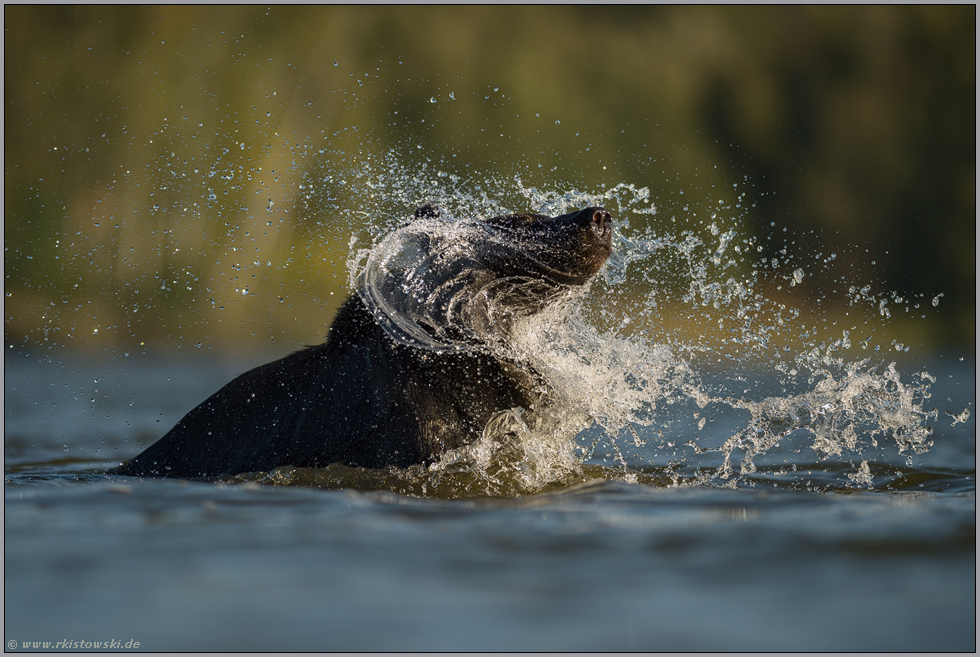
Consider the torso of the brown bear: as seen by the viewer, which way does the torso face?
to the viewer's right
